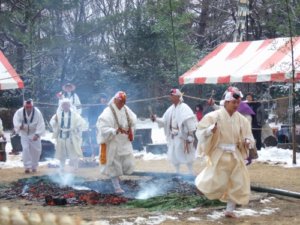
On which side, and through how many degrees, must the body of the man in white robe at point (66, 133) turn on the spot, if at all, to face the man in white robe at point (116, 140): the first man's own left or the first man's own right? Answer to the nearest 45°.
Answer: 0° — they already face them

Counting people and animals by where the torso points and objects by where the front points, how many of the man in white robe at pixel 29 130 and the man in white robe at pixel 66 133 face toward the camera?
2

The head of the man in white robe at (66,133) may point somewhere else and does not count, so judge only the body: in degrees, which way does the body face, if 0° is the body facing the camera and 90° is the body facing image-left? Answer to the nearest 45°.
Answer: approximately 0°

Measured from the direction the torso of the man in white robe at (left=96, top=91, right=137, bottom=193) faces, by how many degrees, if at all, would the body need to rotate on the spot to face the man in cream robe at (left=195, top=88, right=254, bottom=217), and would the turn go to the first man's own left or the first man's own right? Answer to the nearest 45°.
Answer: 0° — they already face them
